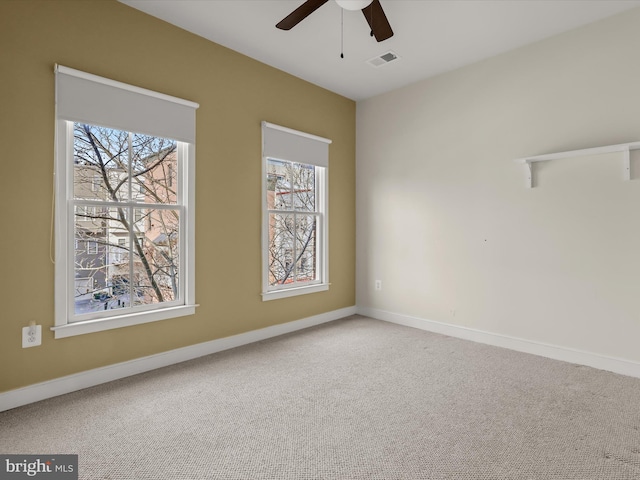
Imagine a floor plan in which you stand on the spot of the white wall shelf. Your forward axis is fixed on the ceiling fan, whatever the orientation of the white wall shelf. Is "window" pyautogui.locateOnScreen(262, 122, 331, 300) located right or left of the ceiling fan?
right

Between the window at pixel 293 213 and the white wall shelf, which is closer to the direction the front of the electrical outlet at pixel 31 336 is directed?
the white wall shelf

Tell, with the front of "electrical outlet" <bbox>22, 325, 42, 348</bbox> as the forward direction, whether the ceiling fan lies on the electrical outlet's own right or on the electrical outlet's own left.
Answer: on the electrical outlet's own left

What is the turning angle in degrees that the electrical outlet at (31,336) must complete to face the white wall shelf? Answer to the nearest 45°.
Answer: approximately 45° to its left

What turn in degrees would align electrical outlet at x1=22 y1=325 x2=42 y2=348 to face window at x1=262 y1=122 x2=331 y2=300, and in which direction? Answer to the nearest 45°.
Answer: approximately 90° to its left
